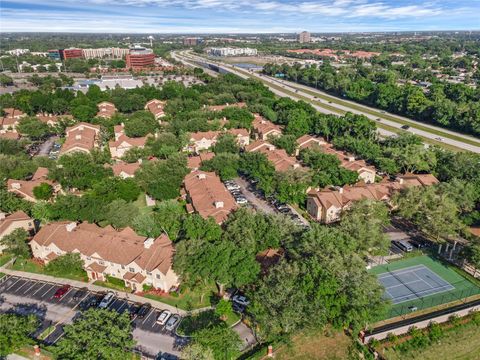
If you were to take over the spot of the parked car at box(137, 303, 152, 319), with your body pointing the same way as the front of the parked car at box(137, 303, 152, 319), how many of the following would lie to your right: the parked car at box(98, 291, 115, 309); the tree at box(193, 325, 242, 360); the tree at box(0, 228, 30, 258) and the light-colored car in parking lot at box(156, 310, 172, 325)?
2

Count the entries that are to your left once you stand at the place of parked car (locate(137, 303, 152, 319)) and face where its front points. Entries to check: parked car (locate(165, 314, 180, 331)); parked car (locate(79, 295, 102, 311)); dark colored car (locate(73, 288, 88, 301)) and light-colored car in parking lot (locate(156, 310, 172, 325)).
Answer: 2

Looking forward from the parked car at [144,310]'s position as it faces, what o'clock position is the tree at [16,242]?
The tree is roughly at 9 o'clock from the parked car.

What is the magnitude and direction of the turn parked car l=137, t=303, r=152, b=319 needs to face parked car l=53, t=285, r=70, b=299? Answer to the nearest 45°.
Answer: approximately 90° to its left

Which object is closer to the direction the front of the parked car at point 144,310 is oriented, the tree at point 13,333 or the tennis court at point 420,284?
the tennis court

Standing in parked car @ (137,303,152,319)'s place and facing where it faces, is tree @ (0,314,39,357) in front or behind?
behind

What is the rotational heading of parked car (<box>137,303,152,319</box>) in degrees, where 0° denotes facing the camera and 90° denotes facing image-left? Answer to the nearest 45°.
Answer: approximately 225°

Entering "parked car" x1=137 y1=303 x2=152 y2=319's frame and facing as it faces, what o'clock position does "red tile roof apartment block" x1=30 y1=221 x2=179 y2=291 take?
The red tile roof apartment block is roughly at 10 o'clock from the parked car.

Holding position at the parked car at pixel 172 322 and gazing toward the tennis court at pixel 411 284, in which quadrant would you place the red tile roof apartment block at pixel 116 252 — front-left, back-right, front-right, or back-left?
back-left

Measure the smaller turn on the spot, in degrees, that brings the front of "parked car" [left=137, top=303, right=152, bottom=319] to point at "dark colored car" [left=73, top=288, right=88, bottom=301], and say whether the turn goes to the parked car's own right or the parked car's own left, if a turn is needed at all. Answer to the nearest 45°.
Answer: approximately 90° to the parked car's own left

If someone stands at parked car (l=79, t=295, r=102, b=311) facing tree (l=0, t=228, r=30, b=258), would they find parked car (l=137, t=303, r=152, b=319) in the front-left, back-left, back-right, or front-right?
back-right

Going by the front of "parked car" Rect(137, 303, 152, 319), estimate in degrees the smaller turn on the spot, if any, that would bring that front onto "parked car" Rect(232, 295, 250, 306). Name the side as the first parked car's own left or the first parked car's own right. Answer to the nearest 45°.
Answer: approximately 45° to the first parked car's own right
